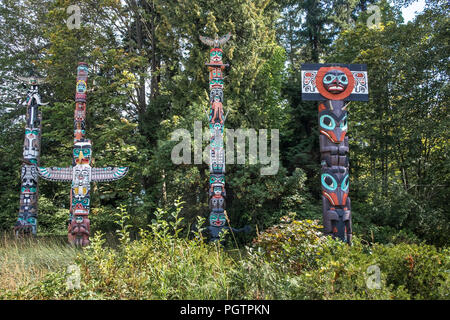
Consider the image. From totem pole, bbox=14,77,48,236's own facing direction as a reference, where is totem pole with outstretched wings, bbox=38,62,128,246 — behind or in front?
in front

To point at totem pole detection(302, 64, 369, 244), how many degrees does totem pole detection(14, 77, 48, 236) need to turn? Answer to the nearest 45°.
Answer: approximately 45° to its left

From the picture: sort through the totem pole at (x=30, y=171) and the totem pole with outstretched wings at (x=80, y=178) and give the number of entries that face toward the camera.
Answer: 2

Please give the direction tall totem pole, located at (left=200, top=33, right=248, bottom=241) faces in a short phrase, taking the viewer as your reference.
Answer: facing the viewer

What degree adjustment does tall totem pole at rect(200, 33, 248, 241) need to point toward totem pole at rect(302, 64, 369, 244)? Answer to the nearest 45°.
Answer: approximately 45° to its left

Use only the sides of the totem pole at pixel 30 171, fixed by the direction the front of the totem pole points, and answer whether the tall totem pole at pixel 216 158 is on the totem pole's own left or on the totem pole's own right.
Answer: on the totem pole's own left

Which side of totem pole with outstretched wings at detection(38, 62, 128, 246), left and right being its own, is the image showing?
front

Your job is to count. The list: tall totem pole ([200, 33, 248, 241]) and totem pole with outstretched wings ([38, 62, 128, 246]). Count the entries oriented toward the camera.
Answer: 2

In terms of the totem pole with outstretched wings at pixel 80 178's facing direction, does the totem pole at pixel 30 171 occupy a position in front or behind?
behind

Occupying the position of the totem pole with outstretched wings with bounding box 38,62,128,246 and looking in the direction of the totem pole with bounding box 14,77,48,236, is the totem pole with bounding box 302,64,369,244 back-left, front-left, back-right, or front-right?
back-right

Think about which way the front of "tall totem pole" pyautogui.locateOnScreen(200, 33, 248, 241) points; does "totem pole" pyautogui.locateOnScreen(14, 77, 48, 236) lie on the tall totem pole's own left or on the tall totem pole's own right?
on the tall totem pole's own right

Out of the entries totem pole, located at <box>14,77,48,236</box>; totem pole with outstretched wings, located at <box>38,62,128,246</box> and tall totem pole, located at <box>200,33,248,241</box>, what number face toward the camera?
3

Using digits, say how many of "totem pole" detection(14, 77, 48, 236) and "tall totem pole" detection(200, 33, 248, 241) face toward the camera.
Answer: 2
